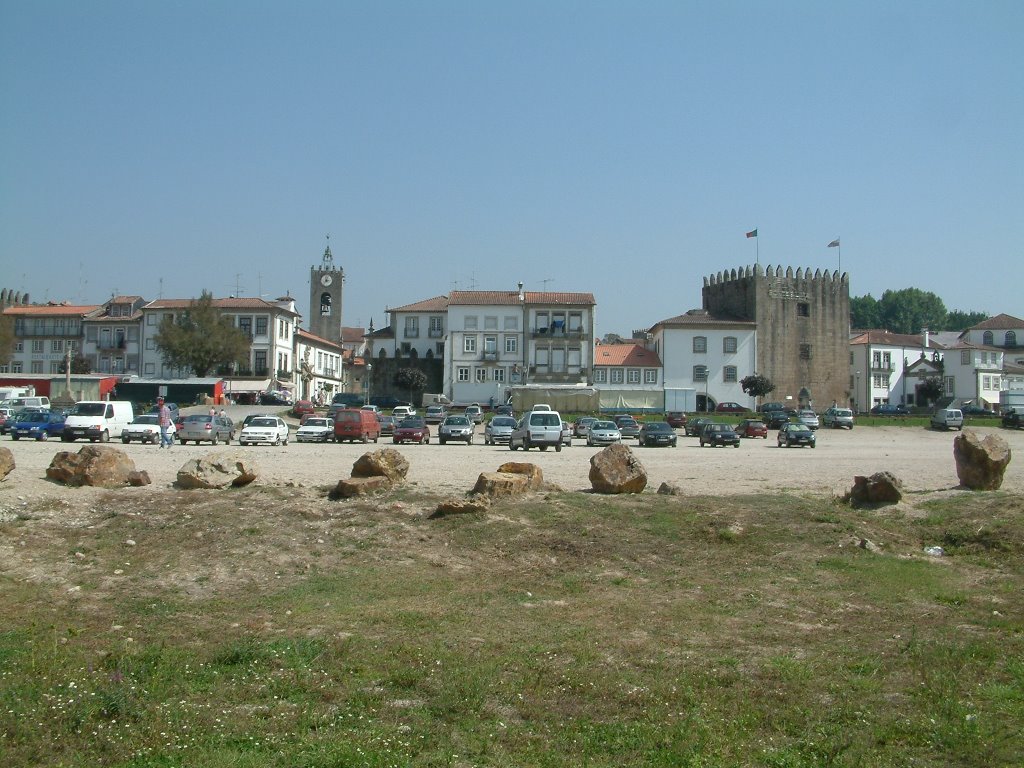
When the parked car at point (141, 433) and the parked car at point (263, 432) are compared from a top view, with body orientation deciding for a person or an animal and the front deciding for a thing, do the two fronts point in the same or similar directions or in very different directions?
same or similar directions

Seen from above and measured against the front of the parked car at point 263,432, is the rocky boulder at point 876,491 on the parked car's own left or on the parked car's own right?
on the parked car's own left

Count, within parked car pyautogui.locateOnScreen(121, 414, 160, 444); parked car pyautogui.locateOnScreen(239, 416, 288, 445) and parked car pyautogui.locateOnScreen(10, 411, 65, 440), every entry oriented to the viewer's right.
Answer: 0

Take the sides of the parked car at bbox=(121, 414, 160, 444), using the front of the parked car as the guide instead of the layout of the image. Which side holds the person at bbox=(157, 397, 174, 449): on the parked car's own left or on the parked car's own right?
on the parked car's own left

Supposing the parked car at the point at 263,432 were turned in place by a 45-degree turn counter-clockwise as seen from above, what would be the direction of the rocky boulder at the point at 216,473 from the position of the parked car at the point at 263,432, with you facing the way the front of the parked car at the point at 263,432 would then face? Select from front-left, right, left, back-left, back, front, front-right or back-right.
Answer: front

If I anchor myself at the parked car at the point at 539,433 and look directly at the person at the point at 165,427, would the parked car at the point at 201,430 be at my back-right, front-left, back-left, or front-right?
front-right

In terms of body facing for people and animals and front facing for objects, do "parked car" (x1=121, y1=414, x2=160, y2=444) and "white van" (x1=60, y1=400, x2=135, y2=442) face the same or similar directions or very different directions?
same or similar directions

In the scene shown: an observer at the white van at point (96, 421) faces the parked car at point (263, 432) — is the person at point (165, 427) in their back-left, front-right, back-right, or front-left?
front-right

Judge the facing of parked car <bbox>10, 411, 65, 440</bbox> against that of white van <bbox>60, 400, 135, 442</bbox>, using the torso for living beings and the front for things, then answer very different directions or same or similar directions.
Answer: same or similar directions

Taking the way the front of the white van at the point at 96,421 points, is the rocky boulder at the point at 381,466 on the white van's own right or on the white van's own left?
on the white van's own left

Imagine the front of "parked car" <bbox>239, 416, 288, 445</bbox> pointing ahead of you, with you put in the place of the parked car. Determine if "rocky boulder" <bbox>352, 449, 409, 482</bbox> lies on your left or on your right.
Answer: on your left

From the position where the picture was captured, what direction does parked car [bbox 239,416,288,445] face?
facing the viewer and to the left of the viewer

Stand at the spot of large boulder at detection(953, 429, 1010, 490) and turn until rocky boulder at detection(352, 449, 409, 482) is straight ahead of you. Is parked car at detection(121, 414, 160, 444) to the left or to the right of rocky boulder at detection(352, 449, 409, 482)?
right

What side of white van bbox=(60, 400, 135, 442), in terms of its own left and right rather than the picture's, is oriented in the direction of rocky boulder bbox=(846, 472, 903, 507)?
left

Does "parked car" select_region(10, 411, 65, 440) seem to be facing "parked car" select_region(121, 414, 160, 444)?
no

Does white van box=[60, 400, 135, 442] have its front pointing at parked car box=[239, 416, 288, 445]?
no

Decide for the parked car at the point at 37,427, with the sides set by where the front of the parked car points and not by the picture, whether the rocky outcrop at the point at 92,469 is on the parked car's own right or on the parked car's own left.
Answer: on the parked car's own left

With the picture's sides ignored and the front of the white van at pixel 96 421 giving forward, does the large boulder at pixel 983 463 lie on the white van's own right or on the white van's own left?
on the white van's own left

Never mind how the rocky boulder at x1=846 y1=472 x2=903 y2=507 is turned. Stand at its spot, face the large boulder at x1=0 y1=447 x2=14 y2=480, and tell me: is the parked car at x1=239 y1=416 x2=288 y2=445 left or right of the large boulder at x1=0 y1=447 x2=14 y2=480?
right

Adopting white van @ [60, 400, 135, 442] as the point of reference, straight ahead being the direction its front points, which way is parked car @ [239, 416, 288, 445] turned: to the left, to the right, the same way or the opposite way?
the same way
